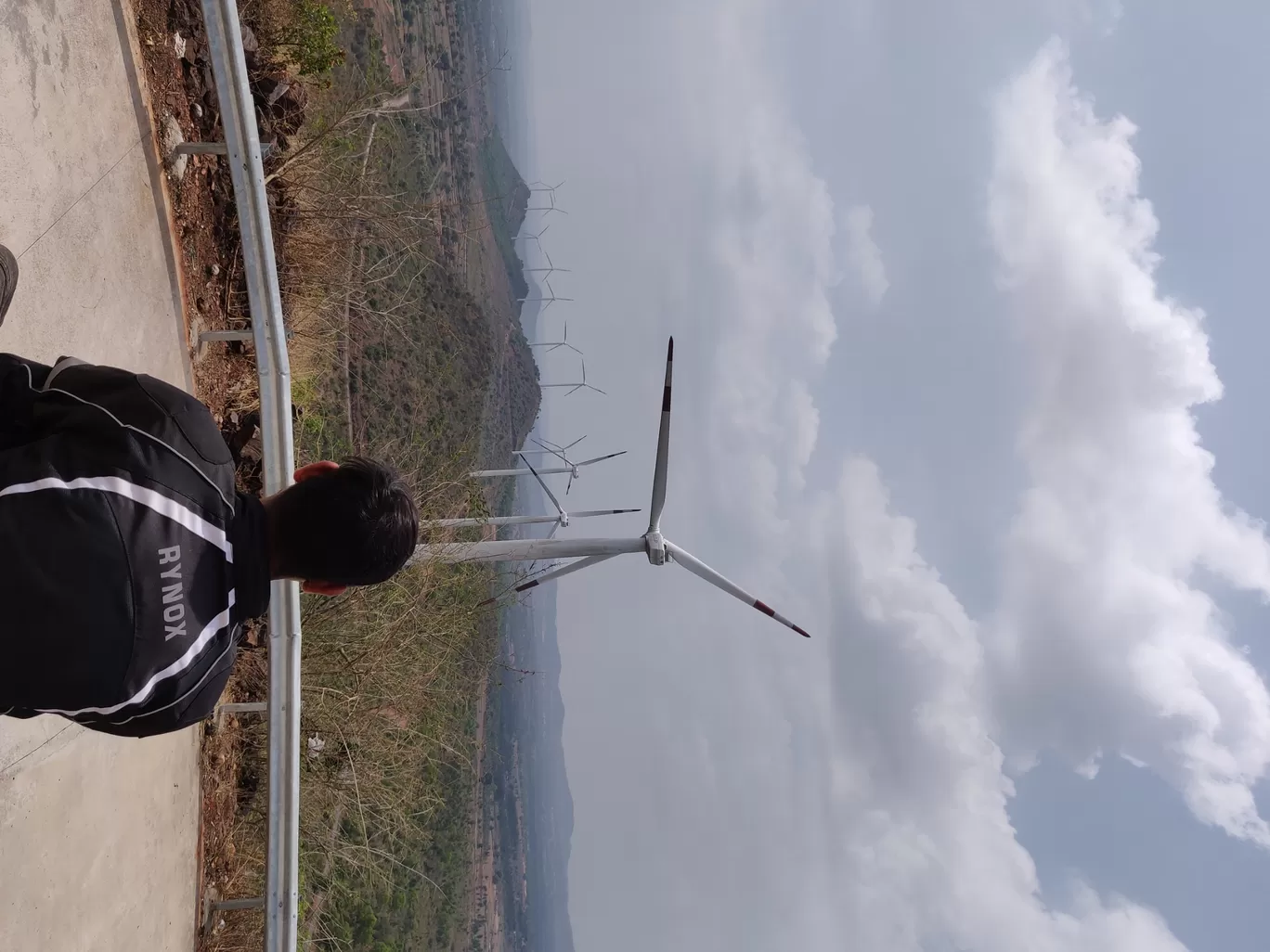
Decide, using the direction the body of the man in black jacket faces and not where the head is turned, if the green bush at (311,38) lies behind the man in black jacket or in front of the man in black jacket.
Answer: in front

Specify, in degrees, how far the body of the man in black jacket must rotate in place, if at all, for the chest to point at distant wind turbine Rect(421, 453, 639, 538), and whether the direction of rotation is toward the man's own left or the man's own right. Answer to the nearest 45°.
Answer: approximately 45° to the man's own right

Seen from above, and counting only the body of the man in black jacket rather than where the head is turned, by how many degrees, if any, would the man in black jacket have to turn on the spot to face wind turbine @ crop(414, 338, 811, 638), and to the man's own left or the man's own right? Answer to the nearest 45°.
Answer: approximately 45° to the man's own right

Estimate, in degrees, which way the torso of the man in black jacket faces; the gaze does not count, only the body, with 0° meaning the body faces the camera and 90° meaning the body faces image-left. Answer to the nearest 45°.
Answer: approximately 180°

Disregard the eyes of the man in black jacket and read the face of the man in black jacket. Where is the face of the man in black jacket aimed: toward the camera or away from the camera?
away from the camera
